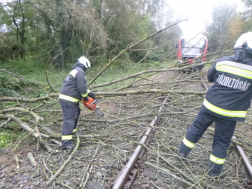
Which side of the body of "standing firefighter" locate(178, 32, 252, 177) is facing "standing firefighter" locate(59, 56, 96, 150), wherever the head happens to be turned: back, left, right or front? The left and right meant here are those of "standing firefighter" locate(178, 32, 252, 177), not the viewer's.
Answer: left

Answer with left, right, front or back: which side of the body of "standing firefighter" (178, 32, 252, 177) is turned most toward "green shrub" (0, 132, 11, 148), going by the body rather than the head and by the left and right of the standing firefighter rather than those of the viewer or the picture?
left

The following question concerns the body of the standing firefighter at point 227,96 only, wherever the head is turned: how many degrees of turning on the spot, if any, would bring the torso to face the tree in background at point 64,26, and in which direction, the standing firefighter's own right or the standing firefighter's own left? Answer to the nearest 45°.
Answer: approximately 45° to the standing firefighter's own left

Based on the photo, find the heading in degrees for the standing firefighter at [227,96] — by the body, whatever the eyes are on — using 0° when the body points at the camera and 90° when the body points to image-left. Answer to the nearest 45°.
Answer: approximately 180°

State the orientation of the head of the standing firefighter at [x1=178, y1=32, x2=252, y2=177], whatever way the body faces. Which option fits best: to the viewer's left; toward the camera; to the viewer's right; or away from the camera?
away from the camera

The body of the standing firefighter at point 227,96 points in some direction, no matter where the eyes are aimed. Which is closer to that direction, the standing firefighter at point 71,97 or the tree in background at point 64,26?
the tree in background
